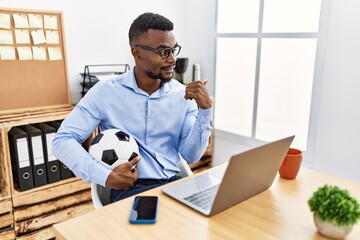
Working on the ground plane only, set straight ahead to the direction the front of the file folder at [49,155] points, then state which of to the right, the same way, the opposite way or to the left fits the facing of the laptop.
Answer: the opposite way

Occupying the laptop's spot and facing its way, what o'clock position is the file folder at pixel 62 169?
The file folder is roughly at 12 o'clock from the laptop.

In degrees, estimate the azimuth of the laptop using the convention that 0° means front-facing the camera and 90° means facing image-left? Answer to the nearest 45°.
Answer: approximately 135°

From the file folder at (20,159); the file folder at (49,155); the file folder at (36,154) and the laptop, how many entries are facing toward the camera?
3

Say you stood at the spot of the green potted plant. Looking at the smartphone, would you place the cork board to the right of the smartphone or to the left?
right

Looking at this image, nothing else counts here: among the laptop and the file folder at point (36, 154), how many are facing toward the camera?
1

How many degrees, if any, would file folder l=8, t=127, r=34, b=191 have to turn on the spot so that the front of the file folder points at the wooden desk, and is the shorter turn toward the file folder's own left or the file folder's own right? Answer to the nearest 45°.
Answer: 0° — it already faces it

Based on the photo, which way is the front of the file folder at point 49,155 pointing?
toward the camera

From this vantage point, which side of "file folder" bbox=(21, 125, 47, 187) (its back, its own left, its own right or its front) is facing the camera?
front

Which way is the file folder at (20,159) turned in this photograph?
toward the camera

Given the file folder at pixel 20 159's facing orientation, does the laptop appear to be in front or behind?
in front

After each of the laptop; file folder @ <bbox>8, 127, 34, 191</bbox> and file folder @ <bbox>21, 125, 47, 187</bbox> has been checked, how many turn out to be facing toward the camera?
2
